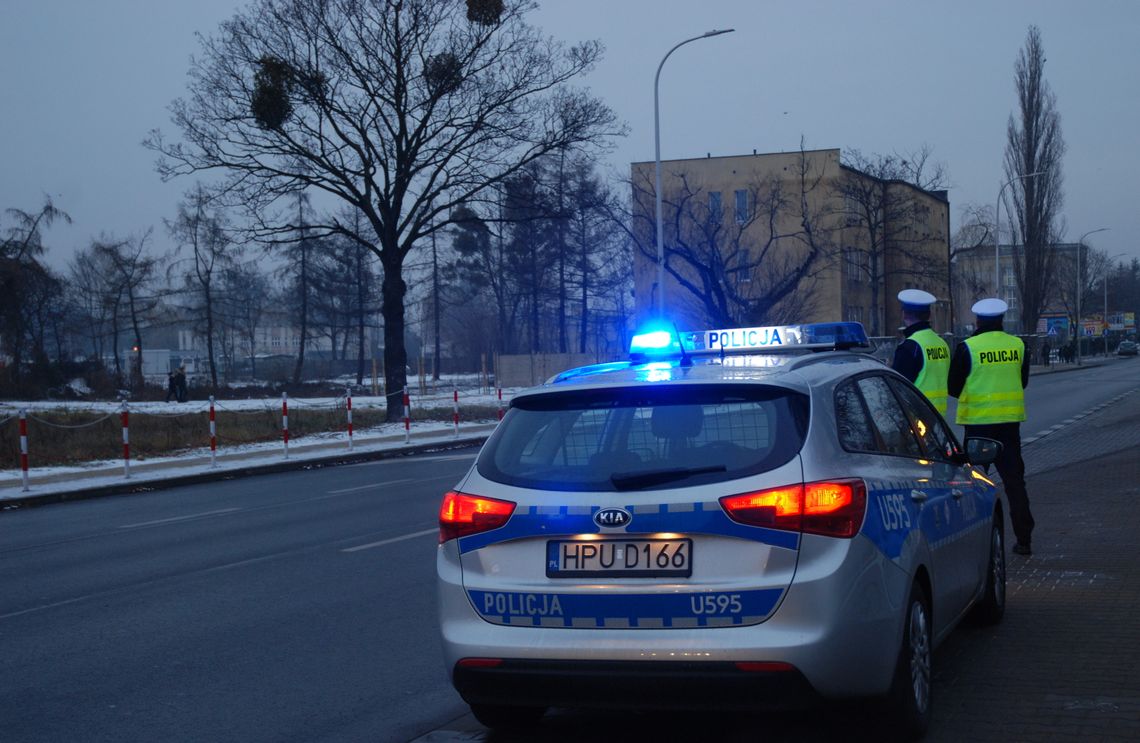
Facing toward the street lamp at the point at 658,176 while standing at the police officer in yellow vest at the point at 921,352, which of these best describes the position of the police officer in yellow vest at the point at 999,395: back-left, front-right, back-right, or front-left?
back-right

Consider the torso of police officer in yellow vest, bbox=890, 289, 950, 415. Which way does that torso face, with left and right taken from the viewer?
facing away from the viewer and to the left of the viewer

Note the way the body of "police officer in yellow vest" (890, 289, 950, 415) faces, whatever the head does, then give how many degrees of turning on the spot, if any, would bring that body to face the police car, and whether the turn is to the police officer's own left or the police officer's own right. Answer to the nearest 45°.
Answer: approximately 135° to the police officer's own left

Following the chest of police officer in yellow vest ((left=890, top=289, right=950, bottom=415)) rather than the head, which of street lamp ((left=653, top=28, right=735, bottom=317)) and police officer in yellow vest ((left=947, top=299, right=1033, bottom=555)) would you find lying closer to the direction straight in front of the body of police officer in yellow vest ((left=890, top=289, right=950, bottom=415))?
the street lamp

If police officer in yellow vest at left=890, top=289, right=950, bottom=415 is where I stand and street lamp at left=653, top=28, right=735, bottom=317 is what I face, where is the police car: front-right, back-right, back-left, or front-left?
back-left

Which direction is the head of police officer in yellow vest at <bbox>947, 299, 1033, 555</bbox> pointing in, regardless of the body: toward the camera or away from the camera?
away from the camera
